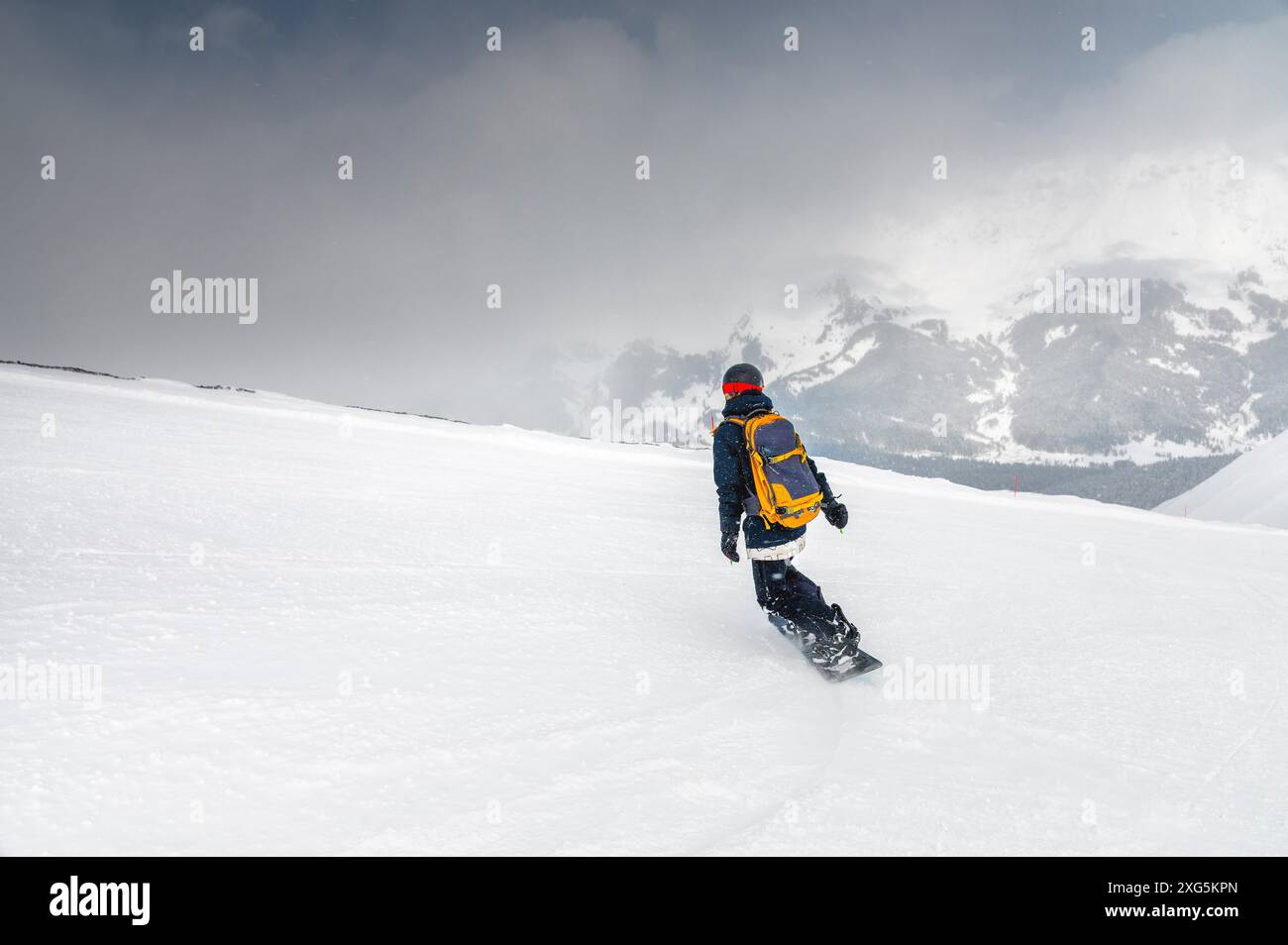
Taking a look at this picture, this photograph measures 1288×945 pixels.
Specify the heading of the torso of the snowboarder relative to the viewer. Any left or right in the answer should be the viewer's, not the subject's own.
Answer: facing away from the viewer and to the left of the viewer
